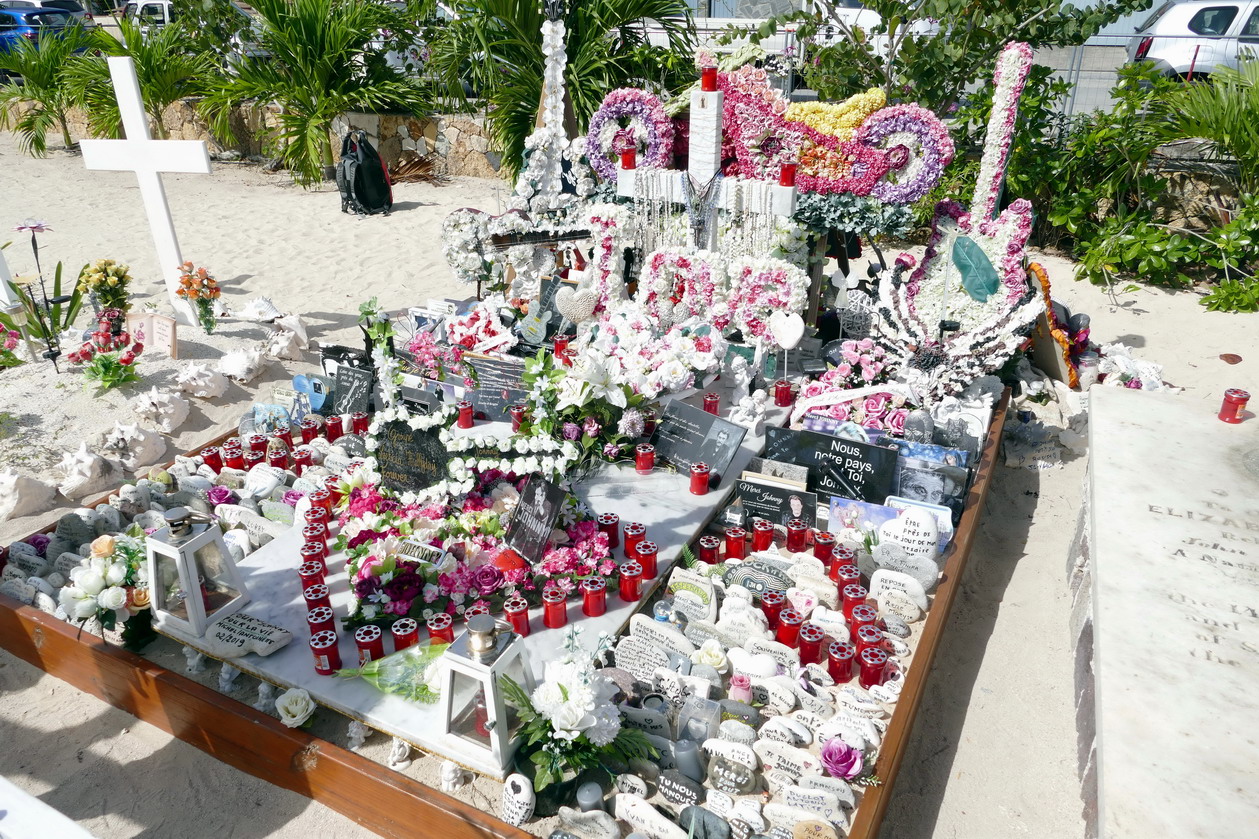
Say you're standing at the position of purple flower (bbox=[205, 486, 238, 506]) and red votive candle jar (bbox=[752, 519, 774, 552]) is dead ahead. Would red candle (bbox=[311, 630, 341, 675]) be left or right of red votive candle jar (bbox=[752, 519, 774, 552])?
right

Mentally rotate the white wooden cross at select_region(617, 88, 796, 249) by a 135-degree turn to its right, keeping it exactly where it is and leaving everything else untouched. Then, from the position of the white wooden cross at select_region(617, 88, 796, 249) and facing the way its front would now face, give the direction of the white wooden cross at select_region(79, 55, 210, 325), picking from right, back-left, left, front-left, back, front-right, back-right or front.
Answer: front-left

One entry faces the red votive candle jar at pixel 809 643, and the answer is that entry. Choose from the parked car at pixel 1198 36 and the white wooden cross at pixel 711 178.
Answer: the white wooden cross

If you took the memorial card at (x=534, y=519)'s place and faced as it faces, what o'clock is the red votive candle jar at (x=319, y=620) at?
The red votive candle jar is roughly at 2 o'clock from the memorial card.

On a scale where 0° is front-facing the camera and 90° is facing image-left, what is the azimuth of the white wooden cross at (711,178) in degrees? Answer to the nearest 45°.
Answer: approximately 0°

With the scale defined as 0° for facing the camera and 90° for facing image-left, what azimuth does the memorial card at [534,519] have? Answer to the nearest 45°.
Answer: approximately 0°

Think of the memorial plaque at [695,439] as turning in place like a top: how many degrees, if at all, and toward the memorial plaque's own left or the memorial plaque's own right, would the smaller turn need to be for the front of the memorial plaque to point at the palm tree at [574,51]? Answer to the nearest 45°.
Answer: approximately 180°
